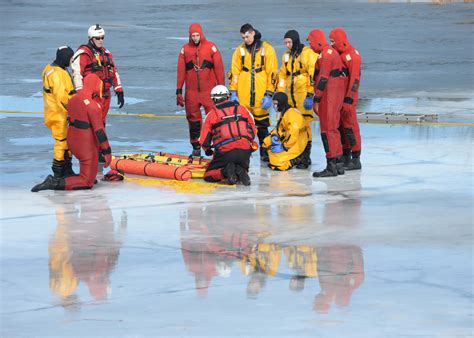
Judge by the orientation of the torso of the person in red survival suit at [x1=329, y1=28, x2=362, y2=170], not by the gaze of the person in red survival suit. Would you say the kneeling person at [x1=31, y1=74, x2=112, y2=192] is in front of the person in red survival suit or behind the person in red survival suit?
in front

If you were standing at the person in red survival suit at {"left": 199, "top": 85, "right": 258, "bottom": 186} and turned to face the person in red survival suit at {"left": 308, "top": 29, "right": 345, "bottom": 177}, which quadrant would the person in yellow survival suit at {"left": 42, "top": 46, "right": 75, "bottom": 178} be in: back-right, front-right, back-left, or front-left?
back-left

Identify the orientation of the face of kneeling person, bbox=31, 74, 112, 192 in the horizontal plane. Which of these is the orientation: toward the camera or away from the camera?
away from the camera

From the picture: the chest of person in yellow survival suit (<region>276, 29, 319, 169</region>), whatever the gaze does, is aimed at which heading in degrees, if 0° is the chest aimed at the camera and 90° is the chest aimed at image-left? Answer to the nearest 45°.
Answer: approximately 45°

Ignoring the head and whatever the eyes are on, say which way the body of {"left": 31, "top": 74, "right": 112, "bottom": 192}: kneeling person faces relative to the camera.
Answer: to the viewer's right

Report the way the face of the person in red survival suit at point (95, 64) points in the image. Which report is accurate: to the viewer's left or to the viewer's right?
to the viewer's right

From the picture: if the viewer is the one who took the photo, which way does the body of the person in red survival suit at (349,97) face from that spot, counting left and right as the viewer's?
facing to the left of the viewer

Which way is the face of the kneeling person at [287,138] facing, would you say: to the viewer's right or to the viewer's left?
to the viewer's left

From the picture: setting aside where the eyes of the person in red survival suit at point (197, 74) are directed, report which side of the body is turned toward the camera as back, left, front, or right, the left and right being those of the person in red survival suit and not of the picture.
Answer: front

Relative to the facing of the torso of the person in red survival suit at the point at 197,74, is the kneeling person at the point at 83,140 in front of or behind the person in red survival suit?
in front

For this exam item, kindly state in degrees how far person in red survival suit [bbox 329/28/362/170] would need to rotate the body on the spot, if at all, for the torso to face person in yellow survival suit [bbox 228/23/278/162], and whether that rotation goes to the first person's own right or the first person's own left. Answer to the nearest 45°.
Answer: approximately 45° to the first person's own right

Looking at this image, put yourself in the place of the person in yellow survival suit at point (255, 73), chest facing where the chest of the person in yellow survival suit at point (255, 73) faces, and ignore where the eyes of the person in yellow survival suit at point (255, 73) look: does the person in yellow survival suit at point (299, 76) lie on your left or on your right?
on your left

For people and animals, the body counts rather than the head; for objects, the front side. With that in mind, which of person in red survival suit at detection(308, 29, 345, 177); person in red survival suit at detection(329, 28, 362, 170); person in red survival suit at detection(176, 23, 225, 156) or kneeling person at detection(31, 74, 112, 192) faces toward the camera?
person in red survival suit at detection(176, 23, 225, 156)

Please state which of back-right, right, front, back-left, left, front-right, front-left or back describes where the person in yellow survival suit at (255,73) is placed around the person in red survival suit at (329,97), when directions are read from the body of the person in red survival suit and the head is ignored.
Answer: front-right

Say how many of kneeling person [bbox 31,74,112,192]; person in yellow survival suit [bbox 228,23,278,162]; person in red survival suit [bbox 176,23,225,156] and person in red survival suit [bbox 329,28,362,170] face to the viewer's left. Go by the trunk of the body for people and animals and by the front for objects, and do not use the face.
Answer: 1
